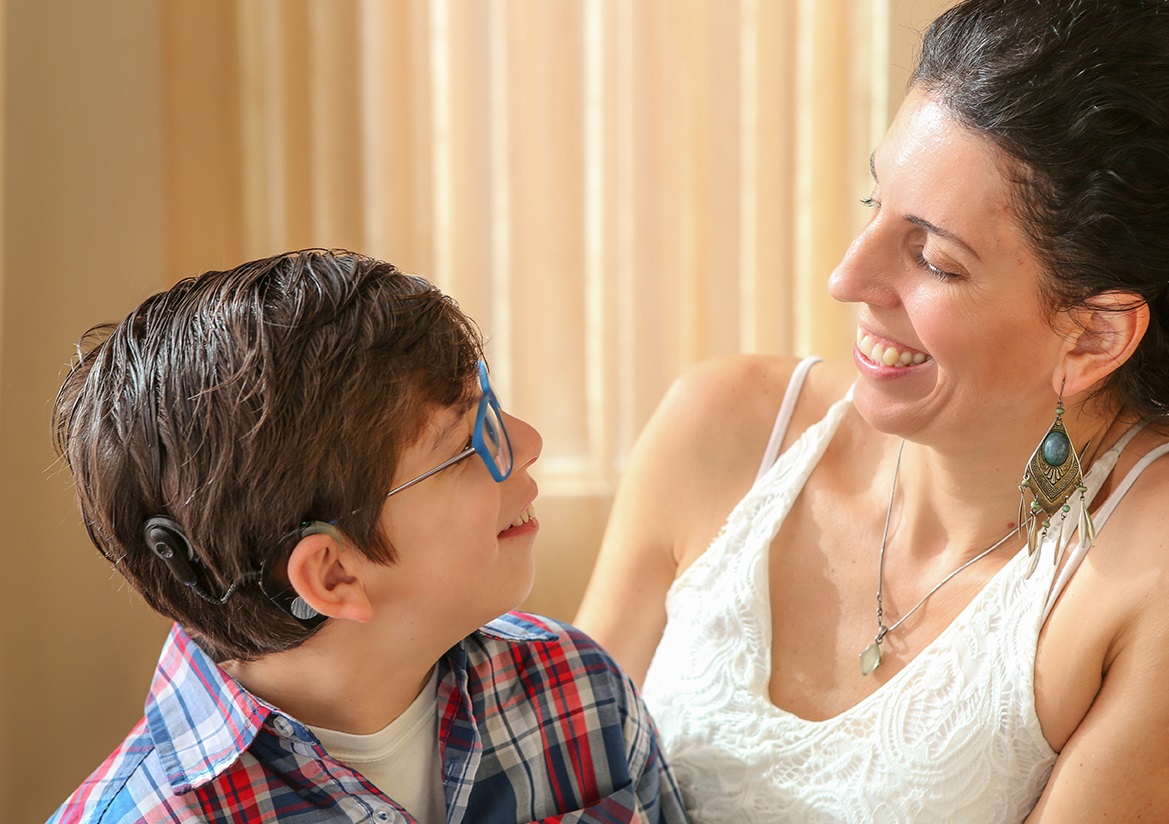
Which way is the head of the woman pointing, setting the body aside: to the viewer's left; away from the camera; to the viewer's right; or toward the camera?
to the viewer's left

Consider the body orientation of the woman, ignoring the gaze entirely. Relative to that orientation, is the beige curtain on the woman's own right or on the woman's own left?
on the woman's own right

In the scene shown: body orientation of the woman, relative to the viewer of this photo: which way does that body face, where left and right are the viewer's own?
facing the viewer and to the left of the viewer
